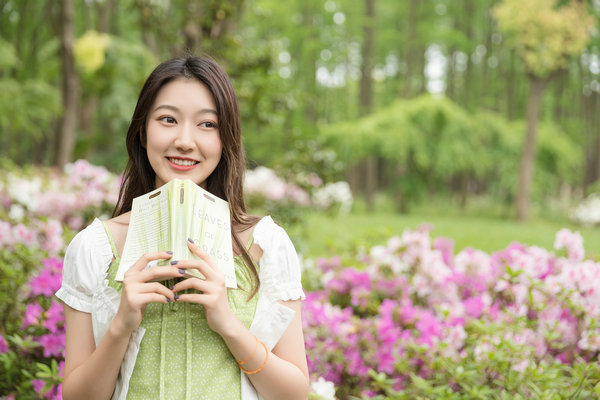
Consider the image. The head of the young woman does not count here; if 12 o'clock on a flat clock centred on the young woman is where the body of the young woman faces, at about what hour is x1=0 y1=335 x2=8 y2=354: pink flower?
The pink flower is roughly at 5 o'clock from the young woman.

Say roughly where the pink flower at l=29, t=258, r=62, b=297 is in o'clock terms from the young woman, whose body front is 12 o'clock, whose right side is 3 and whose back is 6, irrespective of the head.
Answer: The pink flower is roughly at 5 o'clock from the young woman.

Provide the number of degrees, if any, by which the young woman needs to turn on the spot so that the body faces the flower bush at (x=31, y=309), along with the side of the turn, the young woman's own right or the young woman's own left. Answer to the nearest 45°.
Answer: approximately 135° to the young woman's own right

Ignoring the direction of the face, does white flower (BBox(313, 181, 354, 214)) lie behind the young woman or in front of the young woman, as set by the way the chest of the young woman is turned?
behind

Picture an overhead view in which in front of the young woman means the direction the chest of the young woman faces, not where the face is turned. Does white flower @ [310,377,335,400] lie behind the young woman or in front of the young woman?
behind

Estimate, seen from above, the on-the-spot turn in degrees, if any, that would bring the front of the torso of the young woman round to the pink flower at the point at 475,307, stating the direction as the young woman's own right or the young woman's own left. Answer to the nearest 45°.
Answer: approximately 135° to the young woman's own left

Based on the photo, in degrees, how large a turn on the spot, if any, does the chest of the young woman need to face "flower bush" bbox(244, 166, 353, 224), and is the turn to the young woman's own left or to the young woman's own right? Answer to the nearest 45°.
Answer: approximately 180°

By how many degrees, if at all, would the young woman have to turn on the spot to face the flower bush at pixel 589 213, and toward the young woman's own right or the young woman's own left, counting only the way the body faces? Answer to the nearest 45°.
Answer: approximately 135° to the young woman's own left

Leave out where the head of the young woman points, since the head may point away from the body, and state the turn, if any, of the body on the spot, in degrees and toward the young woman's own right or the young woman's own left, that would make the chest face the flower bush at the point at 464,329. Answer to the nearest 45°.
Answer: approximately 135° to the young woman's own left

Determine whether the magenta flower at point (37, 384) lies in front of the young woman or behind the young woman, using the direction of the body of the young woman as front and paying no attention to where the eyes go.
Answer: behind

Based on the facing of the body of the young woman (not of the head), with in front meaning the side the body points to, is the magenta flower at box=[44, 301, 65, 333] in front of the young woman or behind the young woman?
behind
